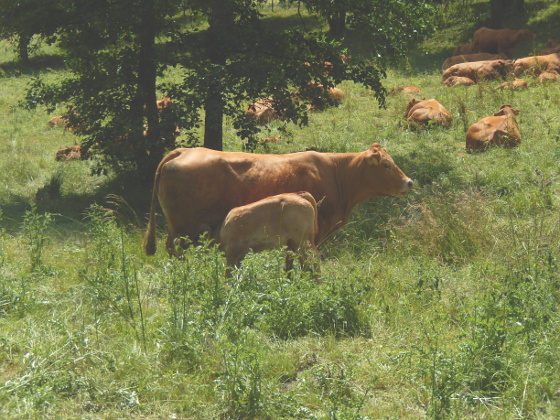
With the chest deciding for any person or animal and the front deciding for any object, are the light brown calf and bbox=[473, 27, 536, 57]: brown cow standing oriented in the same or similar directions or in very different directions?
very different directions

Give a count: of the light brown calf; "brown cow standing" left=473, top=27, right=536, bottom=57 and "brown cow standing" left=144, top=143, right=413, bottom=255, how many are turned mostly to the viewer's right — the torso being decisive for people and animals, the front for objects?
2

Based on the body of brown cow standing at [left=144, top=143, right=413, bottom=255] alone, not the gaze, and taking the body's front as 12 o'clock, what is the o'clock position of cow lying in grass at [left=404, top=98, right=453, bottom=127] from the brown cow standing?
The cow lying in grass is roughly at 10 o'clock from the brown cow standing.

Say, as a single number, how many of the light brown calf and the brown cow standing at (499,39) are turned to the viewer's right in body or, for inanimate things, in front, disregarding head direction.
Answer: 1

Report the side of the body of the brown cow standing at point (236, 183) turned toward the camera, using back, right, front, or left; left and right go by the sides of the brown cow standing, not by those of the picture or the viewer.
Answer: right
